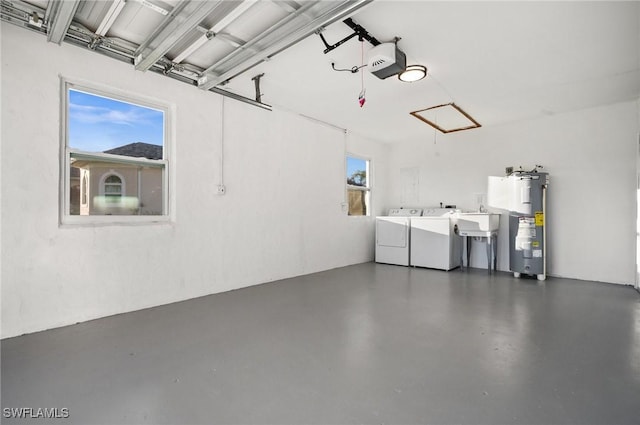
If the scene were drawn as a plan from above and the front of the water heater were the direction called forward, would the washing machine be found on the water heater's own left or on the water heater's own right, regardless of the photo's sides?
on the water heater's own right

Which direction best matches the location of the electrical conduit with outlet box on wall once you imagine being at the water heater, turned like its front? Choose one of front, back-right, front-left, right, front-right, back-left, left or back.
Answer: front-right

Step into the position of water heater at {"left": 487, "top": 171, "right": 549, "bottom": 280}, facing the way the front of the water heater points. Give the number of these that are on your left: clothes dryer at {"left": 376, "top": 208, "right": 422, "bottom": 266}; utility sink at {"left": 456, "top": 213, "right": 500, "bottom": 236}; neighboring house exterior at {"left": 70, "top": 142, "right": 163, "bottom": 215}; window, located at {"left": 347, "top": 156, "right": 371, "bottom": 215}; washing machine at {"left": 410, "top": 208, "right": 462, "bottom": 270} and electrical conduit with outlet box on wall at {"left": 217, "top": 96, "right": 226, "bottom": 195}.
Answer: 0

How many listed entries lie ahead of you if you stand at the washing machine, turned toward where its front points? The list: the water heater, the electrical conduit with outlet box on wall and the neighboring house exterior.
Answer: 2

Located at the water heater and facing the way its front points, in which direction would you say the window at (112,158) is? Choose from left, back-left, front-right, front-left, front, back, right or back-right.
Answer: front-right

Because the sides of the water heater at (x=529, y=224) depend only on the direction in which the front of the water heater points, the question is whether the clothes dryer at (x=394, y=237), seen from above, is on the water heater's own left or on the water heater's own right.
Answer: on the water heater's own right

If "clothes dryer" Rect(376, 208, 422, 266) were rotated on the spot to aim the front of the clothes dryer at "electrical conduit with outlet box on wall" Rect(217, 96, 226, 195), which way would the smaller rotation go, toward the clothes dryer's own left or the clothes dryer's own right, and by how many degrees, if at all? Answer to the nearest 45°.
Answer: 0° — it already faces it

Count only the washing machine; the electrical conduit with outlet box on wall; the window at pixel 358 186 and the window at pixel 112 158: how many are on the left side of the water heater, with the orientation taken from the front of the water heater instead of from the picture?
0

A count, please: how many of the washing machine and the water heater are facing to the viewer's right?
0

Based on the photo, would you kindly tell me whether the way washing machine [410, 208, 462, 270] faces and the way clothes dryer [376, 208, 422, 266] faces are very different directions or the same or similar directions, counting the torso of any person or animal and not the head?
same or similar directions

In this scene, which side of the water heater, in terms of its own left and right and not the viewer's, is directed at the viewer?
front

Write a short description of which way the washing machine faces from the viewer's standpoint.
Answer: facing the viewer and to the left of the viewer

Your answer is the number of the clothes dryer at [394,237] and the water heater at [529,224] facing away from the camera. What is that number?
0

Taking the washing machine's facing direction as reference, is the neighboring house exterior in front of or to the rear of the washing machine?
in front

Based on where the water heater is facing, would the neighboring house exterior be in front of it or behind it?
in front

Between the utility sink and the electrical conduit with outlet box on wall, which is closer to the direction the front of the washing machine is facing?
the electrical conduit with outlet box on wall

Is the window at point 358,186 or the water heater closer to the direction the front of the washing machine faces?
the window

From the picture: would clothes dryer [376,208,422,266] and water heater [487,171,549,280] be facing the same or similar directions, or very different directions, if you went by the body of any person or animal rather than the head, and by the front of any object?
same or similar directions

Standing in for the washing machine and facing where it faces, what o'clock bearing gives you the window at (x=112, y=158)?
The window is roughly at 12 o'clock from the washing machine.
